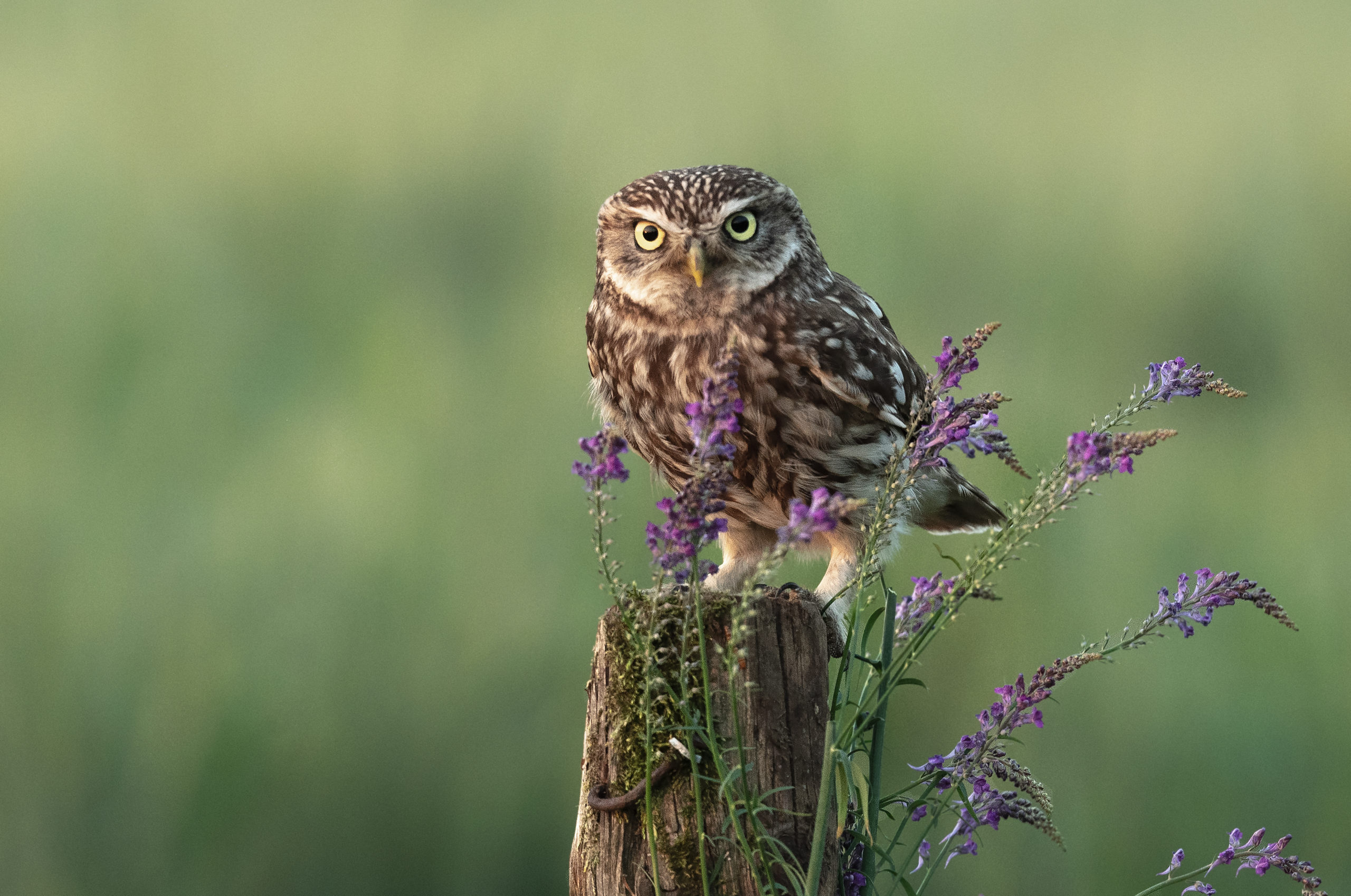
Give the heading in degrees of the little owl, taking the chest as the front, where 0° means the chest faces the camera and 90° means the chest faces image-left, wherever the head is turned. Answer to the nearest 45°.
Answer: approximately 45°

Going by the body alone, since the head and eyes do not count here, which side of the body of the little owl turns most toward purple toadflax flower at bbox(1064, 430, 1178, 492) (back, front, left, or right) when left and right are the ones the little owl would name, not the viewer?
left

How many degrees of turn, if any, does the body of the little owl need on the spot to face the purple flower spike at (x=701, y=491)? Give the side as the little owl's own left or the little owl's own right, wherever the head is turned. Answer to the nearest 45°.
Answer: approximately 45° to the little owl's own left

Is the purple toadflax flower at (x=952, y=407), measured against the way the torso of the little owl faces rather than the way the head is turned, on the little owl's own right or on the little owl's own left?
on the little owl's own left
